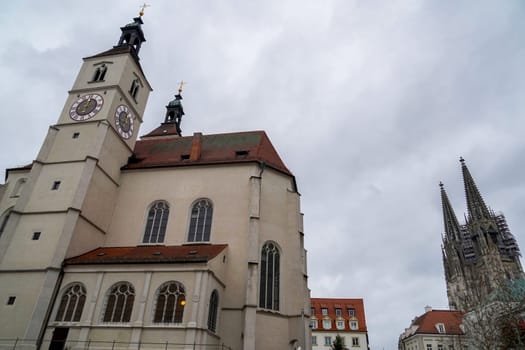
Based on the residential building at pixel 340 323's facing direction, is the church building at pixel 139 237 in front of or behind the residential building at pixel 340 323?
in front

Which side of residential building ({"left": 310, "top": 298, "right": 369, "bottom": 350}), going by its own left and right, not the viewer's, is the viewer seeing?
front

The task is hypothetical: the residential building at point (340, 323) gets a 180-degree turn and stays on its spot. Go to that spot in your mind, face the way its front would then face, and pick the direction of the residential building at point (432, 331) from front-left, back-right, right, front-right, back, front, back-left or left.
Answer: right
